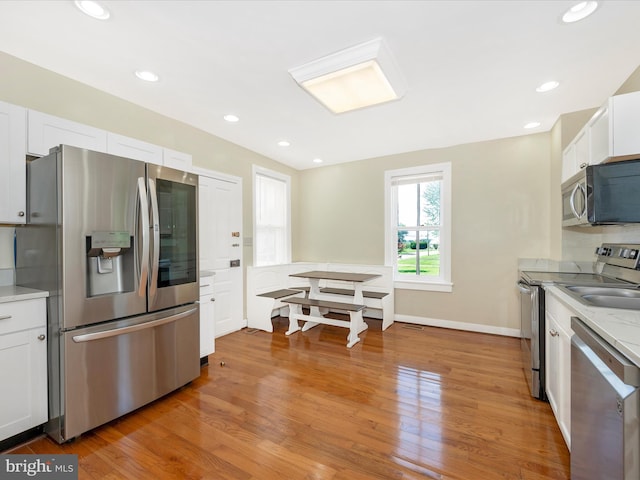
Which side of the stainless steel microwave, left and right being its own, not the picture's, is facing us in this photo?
left

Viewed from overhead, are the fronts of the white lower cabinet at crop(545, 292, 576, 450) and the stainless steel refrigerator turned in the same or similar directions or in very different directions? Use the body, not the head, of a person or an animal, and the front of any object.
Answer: very different directions

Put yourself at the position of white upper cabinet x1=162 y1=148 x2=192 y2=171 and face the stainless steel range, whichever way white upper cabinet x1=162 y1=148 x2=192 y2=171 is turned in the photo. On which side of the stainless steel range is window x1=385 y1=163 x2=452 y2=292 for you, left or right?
left

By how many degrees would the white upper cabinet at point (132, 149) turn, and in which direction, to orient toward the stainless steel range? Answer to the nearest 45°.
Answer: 0° — it already faces it

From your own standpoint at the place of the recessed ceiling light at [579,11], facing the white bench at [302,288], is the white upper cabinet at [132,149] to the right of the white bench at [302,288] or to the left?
left

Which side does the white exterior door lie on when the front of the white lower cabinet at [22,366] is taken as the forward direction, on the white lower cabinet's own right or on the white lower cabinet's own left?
on the white lower cabinet's own left

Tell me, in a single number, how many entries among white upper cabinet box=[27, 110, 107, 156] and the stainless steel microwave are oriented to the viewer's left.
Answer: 1

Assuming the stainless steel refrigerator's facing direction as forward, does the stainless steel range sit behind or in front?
in front

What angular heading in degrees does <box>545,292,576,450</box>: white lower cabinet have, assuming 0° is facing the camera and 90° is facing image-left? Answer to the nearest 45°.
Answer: approximately 90°

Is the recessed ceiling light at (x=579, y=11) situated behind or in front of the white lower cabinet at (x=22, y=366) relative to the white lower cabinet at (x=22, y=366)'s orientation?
in front

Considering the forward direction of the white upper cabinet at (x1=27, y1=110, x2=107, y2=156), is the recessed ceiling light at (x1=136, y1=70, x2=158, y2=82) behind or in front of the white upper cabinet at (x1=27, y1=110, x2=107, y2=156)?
in front

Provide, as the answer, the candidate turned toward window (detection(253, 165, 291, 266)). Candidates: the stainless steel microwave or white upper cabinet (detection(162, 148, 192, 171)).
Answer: the stainless steel microwave
